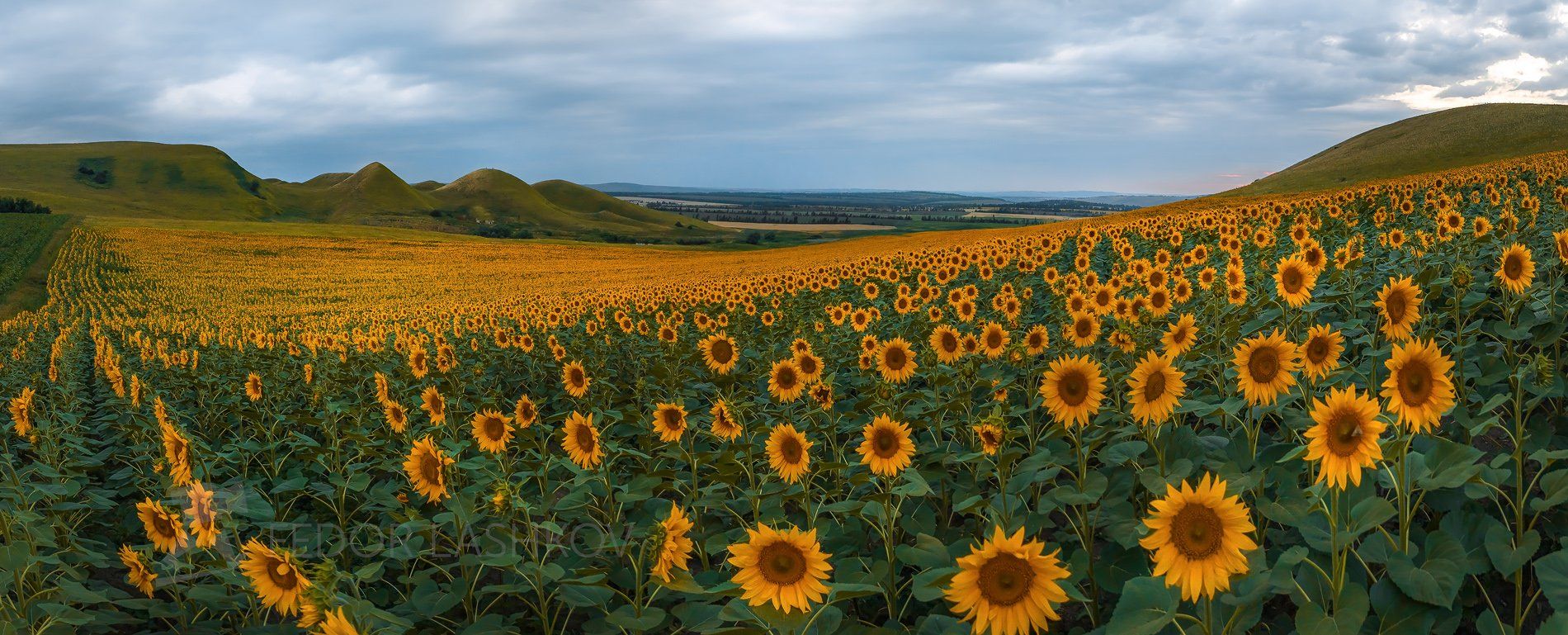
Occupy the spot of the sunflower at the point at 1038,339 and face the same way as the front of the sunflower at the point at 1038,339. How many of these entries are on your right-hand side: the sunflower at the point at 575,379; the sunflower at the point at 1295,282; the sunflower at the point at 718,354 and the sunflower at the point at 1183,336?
2

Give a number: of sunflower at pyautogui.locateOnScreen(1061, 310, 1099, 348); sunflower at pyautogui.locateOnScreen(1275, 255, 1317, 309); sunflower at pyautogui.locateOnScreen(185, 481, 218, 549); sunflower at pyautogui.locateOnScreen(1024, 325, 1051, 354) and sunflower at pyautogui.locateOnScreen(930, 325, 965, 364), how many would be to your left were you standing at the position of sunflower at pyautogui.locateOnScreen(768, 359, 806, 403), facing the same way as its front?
4

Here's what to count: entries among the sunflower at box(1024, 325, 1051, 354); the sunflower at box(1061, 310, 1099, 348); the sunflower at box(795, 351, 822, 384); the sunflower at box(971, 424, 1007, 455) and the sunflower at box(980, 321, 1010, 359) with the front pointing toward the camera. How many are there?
5

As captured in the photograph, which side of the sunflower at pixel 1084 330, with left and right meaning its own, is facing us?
front

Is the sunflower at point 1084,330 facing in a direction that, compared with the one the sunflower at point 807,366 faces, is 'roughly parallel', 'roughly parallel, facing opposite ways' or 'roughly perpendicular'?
roughly parallel

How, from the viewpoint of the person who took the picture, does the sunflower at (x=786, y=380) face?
facing the viewer

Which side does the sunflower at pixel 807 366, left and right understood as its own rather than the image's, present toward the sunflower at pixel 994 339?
left

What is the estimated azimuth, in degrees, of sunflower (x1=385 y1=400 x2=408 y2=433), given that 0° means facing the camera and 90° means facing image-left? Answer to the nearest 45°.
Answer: approximately 315°

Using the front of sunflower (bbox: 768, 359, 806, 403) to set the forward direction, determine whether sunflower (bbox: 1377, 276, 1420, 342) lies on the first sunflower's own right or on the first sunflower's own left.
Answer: on the first sunflower's own left

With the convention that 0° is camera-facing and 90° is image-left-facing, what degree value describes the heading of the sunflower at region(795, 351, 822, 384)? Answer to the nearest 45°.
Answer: approximately 0°

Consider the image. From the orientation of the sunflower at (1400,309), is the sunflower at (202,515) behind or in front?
in front

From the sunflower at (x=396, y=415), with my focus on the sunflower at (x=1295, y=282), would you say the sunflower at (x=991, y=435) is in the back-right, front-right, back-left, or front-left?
front-right

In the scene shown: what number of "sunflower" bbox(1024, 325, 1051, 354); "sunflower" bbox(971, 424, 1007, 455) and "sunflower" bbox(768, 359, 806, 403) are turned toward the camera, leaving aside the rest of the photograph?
3

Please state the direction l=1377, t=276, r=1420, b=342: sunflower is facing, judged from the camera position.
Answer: facing the viewer and to the left of the viewer

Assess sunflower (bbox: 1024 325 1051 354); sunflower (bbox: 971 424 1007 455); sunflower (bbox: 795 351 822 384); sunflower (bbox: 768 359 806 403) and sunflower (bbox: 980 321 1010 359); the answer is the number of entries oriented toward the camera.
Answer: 5
